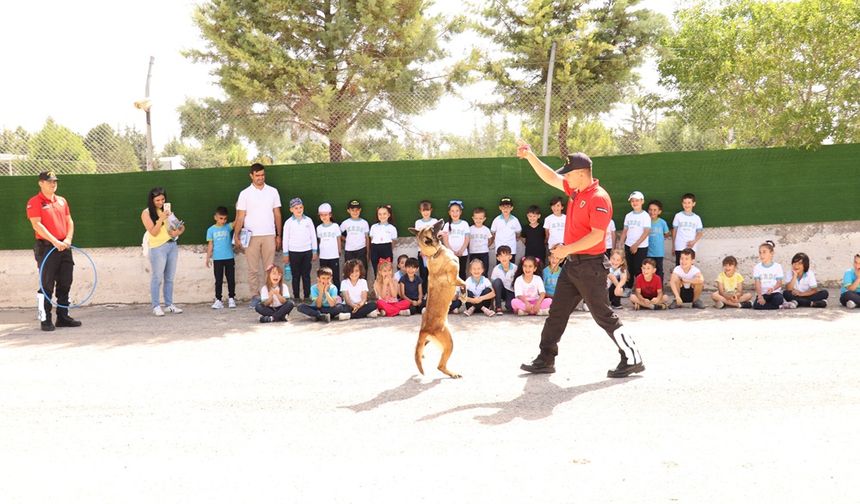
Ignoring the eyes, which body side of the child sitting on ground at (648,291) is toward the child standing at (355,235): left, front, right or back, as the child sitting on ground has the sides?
right

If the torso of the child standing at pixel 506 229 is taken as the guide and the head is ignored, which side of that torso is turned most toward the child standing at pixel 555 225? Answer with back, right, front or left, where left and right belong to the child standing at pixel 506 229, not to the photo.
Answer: left

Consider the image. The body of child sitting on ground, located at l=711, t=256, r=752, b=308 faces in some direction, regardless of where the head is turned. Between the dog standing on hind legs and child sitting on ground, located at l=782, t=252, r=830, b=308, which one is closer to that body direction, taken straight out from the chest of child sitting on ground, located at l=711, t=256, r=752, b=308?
the dog standing on hind legs

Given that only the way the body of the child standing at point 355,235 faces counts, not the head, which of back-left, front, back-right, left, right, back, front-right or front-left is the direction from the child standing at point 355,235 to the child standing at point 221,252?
right

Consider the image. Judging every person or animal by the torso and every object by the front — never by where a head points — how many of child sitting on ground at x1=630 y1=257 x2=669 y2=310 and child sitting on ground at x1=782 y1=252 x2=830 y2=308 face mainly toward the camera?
2

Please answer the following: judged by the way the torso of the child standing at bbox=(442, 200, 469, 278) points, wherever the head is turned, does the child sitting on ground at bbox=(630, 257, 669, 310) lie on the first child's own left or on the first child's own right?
on the first child's own left

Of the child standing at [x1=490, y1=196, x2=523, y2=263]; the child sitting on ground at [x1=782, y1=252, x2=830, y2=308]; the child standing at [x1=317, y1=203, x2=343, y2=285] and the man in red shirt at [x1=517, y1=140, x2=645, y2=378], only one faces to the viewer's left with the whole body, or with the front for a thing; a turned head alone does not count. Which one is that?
the man in red shirt

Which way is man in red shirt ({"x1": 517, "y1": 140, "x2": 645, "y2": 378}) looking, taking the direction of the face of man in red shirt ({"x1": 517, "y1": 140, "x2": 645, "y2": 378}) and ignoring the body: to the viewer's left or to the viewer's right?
to the viewer's left

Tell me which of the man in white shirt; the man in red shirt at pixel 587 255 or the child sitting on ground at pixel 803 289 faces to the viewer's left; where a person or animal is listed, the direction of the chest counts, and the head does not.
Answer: the man in red shirt
